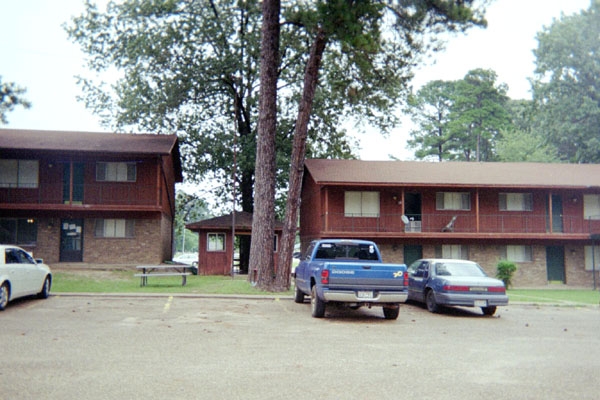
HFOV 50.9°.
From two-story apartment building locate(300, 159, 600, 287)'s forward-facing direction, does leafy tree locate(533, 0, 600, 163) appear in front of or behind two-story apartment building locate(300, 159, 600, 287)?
behind

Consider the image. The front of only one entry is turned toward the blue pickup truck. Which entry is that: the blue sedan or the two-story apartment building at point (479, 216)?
the two-story apartment building

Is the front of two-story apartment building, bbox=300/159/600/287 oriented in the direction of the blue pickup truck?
yes

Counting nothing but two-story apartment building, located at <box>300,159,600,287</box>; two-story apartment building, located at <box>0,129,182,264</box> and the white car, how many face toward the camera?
2

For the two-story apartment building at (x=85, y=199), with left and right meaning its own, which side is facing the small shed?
left

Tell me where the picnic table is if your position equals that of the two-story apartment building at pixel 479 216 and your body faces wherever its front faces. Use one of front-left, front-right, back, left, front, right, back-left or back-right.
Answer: front-right

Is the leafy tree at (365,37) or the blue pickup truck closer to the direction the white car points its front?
the leafy tree

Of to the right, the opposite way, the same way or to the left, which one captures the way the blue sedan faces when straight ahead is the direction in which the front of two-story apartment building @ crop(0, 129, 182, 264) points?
the opposite way

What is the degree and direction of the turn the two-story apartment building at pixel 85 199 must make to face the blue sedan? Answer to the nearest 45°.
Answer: approximately 45° to its left

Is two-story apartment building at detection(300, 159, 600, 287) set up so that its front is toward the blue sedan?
yes

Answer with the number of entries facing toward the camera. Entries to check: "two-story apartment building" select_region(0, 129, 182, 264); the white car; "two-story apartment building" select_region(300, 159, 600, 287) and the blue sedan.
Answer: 2

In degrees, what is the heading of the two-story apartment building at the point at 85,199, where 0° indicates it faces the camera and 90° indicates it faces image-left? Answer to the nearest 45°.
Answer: approximately 0°

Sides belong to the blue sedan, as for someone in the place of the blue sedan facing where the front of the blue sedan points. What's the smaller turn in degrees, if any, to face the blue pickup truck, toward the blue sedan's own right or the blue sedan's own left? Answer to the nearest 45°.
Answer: approximately 90° to the blue sedan's own left
